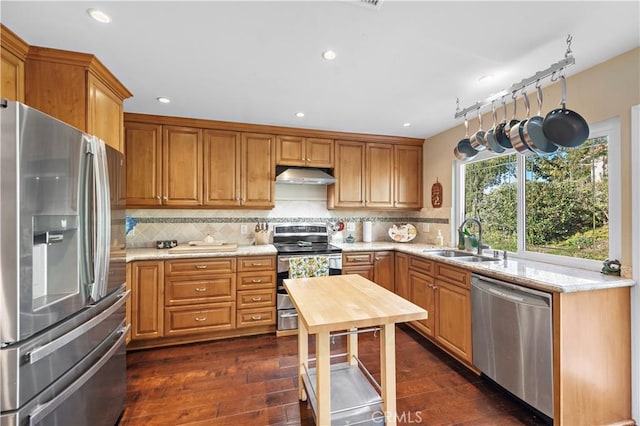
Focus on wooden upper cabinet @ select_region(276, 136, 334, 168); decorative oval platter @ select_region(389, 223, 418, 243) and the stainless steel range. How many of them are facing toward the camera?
3

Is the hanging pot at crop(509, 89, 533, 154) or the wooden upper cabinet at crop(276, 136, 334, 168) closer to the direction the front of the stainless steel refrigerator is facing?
the hanging pot

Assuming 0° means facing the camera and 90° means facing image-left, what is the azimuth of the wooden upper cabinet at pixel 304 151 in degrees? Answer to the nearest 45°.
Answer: approximately 0°

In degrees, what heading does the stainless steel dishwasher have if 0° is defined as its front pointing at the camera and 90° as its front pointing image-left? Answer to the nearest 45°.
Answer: approximately 45°

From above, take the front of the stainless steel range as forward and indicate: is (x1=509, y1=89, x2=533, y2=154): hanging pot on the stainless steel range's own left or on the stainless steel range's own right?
on the stainless steel range's own left

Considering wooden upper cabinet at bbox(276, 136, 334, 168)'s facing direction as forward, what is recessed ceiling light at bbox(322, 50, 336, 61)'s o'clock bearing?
The recessed ceiling light is roughly at 12 o'clock from the wooden upper cabinet.

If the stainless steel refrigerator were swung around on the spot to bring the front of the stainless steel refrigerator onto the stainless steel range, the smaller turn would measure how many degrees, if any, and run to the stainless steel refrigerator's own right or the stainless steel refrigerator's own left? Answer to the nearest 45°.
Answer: approximately 90° to the stainless steel refrigerator's own left

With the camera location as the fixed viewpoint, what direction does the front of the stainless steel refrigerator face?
facing the viewer and to the right of the viewer

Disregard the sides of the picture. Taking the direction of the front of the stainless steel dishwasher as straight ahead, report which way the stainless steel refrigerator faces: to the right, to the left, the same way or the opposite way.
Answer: the opposite way
